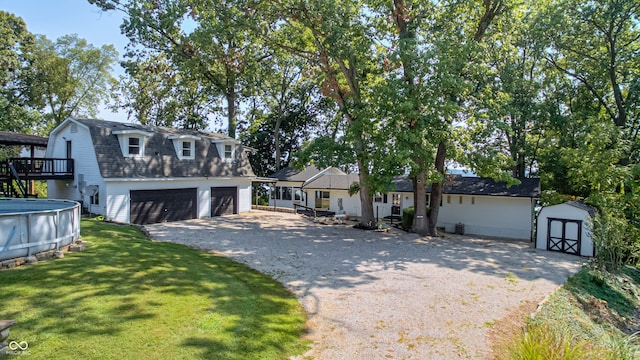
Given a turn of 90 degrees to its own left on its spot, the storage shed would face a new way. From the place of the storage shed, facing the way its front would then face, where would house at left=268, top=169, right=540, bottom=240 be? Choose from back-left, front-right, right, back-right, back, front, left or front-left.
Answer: back-left

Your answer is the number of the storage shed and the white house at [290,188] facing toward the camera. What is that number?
2

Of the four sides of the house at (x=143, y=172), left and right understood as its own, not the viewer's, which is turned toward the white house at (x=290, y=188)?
left

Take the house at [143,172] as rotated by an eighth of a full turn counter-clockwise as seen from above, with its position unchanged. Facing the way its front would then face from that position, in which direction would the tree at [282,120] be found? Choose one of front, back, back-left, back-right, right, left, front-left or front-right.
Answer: front-left

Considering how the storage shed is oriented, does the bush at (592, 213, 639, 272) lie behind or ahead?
ahead

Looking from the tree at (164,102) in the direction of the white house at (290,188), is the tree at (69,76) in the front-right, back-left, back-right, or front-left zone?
back-right

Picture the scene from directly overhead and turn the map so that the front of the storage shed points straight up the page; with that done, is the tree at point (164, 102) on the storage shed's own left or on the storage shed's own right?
on the storage shed's own right

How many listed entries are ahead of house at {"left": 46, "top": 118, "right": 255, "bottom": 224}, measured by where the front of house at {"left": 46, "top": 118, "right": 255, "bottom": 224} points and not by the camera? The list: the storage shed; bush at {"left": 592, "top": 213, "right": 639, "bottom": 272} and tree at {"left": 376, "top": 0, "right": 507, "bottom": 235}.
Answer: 3

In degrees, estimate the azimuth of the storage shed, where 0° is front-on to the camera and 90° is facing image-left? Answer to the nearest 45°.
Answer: approximately 0°

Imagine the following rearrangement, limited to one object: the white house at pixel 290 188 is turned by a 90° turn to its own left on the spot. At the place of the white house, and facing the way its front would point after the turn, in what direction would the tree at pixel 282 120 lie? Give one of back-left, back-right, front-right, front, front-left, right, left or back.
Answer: left

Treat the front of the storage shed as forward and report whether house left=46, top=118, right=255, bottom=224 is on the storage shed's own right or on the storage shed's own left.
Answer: on the storage shed's own right

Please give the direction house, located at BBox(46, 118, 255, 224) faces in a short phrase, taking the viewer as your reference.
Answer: facing the viewer and to the right of the viewer

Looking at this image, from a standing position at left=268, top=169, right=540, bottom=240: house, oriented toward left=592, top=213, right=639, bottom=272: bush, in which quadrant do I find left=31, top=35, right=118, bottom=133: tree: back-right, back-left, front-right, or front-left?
back-right

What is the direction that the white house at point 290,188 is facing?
toward the camera

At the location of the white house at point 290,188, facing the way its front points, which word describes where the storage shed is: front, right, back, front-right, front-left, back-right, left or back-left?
front-left

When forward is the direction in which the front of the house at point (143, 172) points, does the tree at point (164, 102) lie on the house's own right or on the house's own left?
on the house's own left
